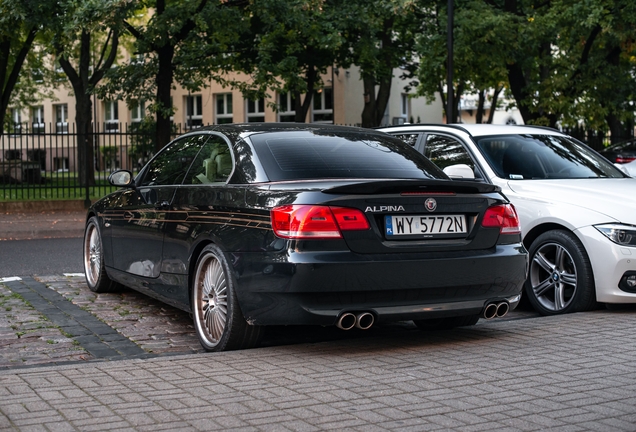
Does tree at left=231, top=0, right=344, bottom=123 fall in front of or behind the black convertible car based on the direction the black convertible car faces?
in front

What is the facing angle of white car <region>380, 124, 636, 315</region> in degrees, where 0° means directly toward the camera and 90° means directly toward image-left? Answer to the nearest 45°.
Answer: approximately 315°

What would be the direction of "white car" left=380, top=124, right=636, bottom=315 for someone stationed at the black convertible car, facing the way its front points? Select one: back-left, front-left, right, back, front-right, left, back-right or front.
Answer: right

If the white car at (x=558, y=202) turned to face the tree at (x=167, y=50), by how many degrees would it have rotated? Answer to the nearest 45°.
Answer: approximately 180°

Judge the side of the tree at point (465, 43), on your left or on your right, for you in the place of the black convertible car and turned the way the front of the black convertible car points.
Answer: on your right

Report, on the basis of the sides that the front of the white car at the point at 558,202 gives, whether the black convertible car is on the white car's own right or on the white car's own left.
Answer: on the white car's own right

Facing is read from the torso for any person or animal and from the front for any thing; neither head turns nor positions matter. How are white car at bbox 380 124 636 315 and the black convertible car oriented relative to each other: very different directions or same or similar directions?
very different directions

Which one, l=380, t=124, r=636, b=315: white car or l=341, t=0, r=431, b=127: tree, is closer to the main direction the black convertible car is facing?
the tree

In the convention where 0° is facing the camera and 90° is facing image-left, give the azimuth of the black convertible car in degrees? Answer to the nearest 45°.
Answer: approximately 135°

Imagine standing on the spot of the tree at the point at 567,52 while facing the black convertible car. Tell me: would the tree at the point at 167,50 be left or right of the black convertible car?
right

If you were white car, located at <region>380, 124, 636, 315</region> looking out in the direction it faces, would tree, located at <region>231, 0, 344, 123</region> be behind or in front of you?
behind

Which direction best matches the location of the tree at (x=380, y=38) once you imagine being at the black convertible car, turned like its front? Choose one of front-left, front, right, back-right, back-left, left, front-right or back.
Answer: front-right

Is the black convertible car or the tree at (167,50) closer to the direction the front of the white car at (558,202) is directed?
the black convertible car
